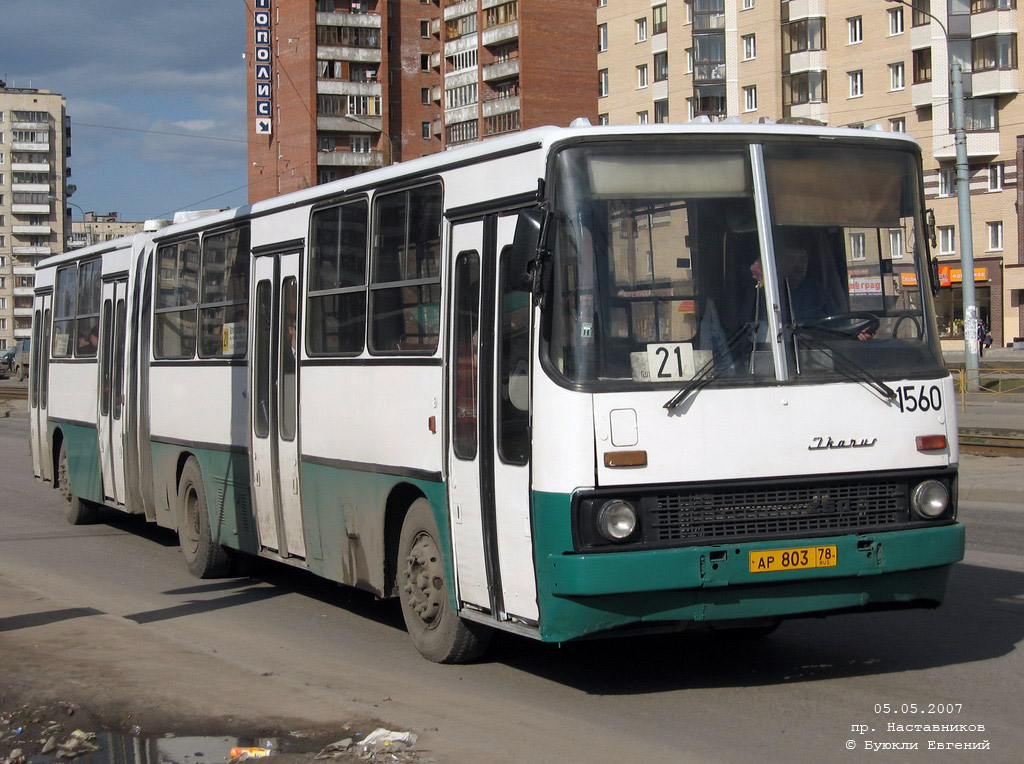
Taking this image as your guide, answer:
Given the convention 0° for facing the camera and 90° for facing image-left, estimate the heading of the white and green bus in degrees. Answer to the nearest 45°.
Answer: approximately 315°

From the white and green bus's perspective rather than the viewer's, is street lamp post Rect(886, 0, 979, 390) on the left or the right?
on its left
